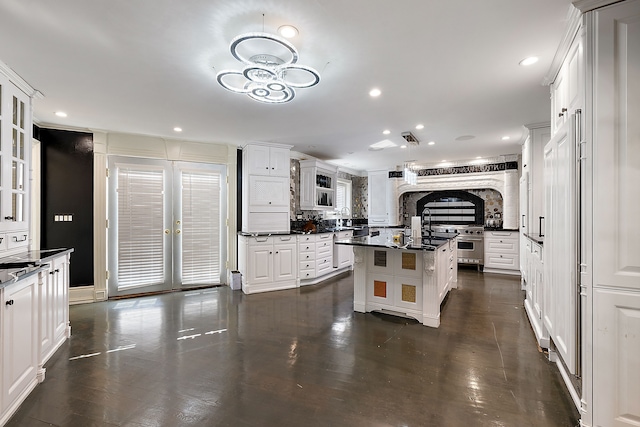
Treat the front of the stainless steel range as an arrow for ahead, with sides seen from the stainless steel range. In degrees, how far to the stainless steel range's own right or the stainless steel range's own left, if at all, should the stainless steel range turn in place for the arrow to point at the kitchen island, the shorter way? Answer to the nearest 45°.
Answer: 0° — it already faces it

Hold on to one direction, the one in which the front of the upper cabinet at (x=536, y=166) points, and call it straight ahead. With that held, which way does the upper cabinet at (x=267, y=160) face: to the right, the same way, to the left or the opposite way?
to the left

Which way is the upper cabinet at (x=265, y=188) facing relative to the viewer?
toward the camera

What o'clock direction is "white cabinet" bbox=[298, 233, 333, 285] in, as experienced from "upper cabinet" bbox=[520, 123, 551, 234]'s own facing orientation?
The white cabinet is roughly at 1 o'clock from the upper cabinet.

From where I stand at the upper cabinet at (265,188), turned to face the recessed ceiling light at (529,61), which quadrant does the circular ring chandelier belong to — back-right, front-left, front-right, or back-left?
front-right

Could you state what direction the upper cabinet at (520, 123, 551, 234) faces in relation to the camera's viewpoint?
facing the viewer and to the left of the viewer

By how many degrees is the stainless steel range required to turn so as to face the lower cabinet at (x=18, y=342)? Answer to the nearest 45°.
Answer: approximately 45° to its right

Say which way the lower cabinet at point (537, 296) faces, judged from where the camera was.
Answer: facing to the left of the viewer

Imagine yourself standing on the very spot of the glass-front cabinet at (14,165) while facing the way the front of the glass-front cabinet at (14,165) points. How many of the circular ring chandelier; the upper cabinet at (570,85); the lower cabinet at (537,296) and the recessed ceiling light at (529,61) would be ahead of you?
4

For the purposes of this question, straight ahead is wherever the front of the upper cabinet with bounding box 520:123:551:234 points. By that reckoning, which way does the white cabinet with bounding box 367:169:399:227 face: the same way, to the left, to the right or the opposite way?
to the left

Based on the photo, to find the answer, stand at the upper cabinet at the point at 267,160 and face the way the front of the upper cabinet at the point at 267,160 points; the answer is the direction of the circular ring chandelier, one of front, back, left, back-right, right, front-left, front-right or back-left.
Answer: front

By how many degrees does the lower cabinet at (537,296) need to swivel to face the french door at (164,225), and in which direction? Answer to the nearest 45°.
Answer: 0° — it already faces it

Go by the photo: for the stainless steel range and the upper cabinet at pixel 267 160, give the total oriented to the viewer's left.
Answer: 0

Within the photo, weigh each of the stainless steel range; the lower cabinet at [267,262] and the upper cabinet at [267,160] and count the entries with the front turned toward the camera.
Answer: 3

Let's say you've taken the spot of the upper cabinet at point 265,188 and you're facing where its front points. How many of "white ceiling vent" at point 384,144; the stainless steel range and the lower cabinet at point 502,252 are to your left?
3

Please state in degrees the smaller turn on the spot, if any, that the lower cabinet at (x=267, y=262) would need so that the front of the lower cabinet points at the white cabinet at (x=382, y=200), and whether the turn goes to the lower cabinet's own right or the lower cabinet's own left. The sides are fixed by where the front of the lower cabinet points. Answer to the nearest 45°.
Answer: approximately 135° to the lower cabinet's own left

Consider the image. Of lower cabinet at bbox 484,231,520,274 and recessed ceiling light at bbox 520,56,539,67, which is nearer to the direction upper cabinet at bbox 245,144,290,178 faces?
the recessed ceiling light

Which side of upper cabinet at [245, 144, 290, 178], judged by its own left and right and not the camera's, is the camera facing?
front
